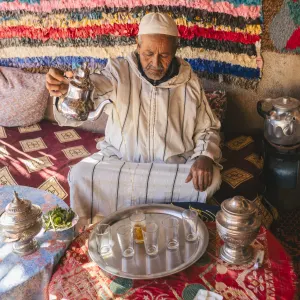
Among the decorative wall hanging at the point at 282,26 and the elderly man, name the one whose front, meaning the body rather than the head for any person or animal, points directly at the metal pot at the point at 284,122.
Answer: the decorative wall hanging

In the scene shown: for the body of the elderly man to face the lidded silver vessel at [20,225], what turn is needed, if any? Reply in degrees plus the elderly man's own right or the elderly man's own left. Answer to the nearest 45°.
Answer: approximately 45° to the elderly man's own right

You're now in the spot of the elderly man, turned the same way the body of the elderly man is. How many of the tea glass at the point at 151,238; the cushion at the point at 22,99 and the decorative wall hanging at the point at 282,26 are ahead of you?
1

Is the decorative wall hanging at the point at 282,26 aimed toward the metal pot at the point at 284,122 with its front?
yes

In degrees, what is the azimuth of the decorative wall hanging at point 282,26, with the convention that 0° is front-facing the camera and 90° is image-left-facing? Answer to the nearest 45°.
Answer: approximately 0°

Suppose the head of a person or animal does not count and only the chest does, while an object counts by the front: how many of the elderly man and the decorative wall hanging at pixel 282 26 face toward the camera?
2

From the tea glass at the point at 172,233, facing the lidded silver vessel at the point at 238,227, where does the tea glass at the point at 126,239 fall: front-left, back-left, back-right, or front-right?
back-right

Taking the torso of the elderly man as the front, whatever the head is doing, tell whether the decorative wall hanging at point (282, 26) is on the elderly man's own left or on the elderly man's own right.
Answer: on the elderly man's own left

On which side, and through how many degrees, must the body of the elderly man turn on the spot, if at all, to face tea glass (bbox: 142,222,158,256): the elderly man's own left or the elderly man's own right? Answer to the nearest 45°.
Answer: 0° — they already face it
